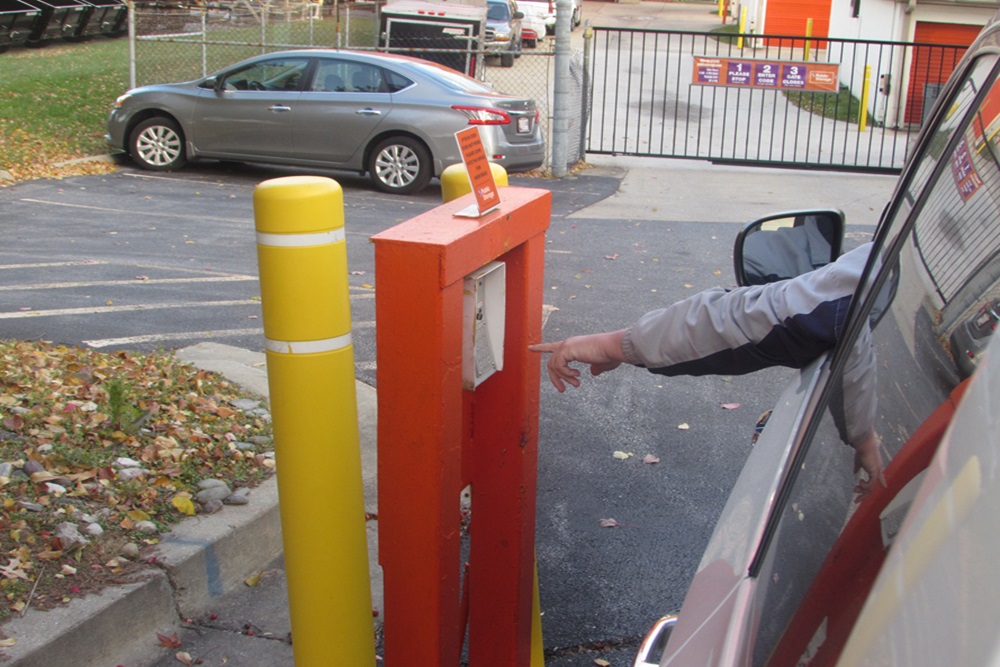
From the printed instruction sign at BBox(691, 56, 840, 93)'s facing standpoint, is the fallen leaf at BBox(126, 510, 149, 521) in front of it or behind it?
in front

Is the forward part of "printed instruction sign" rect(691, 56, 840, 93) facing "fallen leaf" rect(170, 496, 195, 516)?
yes

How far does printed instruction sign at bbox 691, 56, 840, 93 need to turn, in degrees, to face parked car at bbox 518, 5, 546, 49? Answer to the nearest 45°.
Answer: approximately 180°

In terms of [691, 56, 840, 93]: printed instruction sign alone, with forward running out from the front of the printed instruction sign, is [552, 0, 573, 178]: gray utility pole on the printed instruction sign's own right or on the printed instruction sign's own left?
on the printed instruction sign's own right

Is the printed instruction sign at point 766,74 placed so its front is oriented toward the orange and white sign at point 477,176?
yes

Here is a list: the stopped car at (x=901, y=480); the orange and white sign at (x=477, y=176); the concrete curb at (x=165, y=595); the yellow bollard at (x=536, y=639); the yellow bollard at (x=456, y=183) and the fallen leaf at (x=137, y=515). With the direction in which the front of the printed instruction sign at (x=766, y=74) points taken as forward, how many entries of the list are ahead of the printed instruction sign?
6

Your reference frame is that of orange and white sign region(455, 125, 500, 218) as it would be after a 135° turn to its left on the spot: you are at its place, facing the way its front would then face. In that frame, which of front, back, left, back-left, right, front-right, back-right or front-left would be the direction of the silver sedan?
front

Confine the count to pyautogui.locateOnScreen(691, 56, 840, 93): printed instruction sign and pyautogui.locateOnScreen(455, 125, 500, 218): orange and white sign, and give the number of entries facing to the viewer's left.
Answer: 0

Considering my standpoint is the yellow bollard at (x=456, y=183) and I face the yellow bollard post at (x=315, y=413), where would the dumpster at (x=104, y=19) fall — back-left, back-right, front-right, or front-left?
back-right

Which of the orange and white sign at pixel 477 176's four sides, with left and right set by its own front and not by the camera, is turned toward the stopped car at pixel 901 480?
front

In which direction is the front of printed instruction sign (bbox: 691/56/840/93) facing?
toward the camera

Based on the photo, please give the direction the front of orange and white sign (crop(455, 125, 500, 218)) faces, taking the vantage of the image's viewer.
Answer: facing the viewer and to the right of the viewer

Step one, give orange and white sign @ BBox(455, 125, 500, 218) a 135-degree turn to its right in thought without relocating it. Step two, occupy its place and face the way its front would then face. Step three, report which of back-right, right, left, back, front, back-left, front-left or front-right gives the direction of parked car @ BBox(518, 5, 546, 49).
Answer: right

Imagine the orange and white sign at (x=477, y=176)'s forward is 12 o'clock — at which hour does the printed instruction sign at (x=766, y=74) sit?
The printed instruction sign is roughly at 8 o'clock from the orange and white sign.

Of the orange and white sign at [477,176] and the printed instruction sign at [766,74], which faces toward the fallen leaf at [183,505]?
the printed instruction sign

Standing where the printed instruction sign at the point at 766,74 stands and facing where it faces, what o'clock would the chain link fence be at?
The chain link fence is roughly at 3 o'clock from the printed instruction sign.
